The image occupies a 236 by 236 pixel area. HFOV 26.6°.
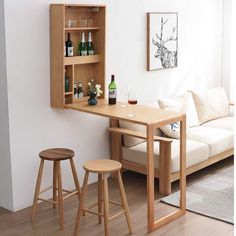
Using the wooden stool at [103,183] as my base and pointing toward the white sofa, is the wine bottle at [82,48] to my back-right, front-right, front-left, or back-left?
front-left

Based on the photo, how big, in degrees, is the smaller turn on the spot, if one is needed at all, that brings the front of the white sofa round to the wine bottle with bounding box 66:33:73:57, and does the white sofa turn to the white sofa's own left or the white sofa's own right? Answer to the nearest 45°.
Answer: approximately 90° to the white sofa's own right

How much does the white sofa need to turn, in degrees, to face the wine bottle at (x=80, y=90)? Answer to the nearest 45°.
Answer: approximately 90° to its right

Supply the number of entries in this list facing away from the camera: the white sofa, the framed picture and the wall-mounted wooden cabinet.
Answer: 0

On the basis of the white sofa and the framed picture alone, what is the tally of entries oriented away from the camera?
0

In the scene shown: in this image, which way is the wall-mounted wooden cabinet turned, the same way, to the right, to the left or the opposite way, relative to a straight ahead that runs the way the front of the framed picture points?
the same way

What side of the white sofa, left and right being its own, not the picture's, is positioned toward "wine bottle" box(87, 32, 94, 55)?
right

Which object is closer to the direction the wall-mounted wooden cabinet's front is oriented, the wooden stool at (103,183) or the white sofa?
the wooden stool

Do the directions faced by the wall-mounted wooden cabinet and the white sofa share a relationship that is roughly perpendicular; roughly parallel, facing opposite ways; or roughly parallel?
roughly parallel

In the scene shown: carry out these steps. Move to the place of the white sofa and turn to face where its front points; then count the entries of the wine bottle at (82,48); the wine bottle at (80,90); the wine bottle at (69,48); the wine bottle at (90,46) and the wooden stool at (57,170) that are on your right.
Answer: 5

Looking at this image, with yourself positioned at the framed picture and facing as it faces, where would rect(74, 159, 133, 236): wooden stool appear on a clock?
The wooden stool is roughly at 2 o'clock from the framed picture.

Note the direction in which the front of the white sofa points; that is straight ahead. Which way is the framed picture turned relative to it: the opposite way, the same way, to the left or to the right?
the same way

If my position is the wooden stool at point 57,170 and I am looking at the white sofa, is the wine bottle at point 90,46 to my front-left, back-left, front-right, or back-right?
front-left

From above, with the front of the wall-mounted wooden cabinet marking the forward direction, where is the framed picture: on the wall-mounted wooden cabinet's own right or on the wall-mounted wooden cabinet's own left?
on the wall-mounted wooden cabinet's own left

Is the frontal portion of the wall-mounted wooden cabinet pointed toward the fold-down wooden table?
yes
